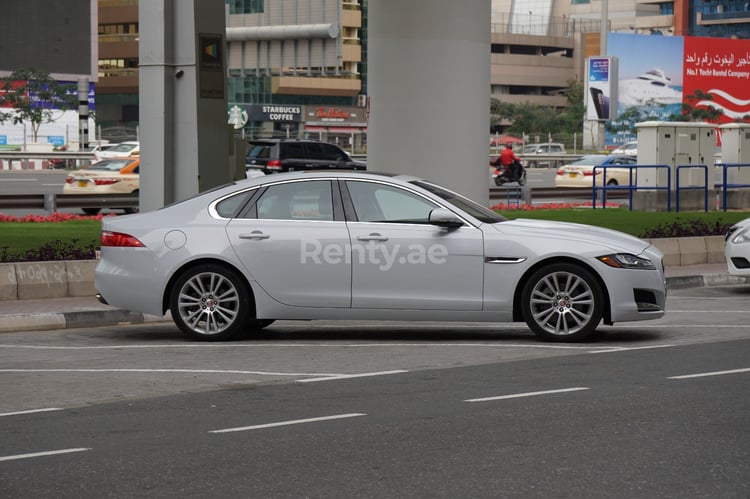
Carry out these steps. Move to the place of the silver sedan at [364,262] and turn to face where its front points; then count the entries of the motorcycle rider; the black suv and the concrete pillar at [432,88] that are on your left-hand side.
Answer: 3

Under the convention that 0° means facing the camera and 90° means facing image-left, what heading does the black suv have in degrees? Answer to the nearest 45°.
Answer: approximately 225°

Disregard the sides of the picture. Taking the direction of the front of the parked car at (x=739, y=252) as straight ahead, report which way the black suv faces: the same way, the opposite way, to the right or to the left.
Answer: the opposite way

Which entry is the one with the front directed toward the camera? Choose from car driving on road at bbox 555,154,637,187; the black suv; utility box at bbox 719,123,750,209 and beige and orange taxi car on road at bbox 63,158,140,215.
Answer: the utility box

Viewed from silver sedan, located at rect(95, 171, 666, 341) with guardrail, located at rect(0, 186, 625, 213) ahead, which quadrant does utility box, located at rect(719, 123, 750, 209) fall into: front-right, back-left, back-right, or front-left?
front-right

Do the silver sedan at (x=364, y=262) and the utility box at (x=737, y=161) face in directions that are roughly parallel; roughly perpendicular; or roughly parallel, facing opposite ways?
roughly perpendicular

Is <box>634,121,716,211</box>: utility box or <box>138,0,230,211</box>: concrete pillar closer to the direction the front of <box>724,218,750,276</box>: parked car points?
the concrete pillar

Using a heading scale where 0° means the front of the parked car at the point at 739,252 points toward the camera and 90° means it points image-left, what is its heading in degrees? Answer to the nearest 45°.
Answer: approximately 45°

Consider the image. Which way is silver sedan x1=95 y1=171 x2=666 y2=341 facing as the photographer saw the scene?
facing to the right of the viewer

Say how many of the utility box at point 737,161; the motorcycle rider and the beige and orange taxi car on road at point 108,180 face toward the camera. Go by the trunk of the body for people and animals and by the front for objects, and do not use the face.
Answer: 1

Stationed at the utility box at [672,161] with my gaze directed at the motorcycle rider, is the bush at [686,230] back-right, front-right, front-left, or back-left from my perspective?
back-left
